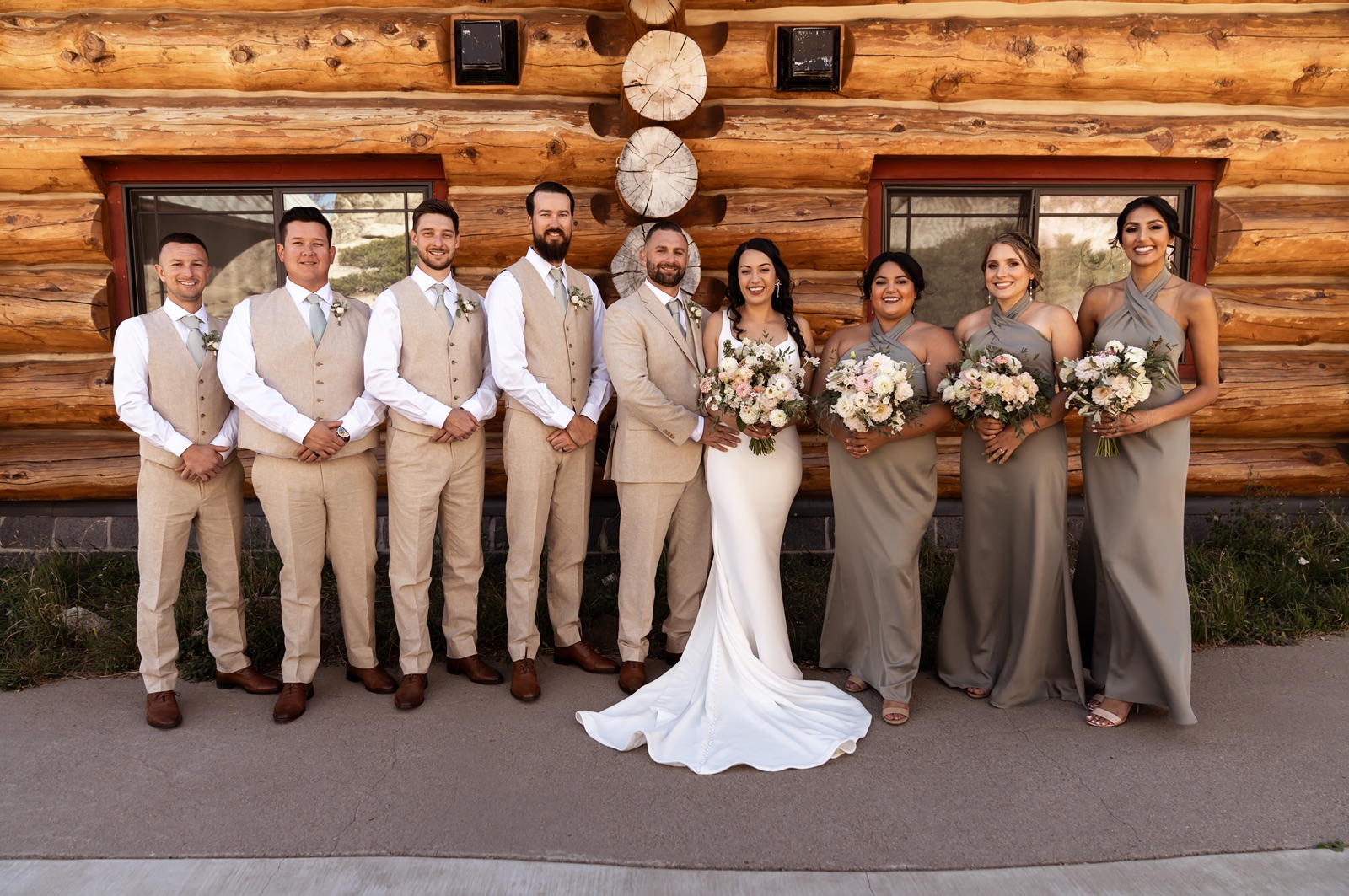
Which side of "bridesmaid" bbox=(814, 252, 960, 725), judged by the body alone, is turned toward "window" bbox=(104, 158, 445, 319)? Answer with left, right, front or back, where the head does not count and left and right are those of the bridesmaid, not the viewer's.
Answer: right

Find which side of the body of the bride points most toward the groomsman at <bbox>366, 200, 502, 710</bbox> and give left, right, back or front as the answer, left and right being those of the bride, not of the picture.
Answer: right

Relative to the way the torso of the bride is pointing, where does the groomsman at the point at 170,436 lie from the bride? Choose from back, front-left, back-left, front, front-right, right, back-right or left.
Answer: right

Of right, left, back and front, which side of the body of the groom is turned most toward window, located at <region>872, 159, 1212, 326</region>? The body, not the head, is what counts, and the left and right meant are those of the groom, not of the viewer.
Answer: left

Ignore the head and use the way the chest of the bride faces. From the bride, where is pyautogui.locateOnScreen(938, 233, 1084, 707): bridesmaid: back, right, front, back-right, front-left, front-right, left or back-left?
left

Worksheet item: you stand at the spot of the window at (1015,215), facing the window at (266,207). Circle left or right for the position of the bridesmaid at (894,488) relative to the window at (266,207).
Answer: left

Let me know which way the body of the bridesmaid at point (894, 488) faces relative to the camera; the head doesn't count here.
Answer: toward the camera

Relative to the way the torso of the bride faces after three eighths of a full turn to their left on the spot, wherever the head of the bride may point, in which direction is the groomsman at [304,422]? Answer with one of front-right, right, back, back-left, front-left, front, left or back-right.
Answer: back-left

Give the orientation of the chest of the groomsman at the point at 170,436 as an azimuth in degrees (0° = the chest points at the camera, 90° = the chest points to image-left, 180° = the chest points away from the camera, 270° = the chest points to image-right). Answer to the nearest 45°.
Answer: approximately 315°

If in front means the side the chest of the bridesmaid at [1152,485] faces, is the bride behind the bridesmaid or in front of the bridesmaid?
in front

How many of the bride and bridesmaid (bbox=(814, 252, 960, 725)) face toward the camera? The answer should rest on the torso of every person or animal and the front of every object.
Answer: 2

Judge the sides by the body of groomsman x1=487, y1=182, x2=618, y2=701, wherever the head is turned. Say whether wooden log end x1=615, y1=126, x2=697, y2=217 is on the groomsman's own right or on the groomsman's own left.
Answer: on the groomsman's own left
